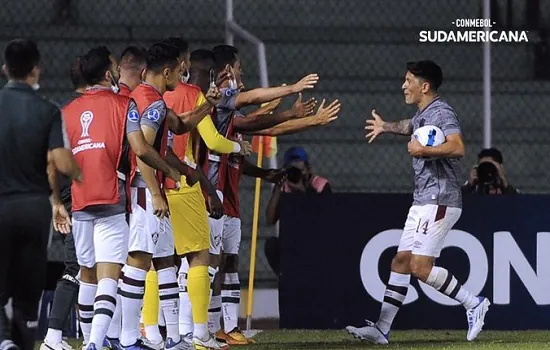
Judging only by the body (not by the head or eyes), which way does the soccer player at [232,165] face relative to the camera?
to the viewer's right

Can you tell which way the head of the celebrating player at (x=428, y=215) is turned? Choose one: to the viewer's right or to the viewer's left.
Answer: to the viewer's left

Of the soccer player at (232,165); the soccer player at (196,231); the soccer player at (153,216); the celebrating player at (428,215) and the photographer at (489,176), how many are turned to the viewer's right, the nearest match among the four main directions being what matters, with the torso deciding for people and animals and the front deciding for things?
3

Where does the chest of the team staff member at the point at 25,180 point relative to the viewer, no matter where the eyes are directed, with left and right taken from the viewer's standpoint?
facing away from the viewer and to the right of the viewer

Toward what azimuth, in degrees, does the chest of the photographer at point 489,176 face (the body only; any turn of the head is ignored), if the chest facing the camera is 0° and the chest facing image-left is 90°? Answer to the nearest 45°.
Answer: approximately 0°

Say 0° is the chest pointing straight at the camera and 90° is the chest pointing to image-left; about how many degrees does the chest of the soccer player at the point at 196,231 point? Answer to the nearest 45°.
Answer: approximately 270°

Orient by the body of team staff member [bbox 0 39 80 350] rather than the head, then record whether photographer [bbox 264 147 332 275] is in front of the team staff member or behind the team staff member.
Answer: in front

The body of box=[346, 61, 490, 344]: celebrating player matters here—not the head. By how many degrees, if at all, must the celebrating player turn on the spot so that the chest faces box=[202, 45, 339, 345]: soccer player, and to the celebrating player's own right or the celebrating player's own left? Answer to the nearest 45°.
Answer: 0° — they already face them

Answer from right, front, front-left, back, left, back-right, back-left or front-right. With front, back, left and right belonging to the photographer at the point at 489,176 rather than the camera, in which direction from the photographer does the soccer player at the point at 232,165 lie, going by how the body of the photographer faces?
front-right

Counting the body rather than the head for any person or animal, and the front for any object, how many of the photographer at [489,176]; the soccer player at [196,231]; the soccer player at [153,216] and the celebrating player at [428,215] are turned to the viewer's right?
2

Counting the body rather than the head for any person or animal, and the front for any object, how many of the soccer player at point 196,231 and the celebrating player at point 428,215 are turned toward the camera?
0

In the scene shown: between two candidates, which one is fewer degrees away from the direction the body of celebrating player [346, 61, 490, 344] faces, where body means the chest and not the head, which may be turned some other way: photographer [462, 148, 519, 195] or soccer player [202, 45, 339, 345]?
the soccer player
